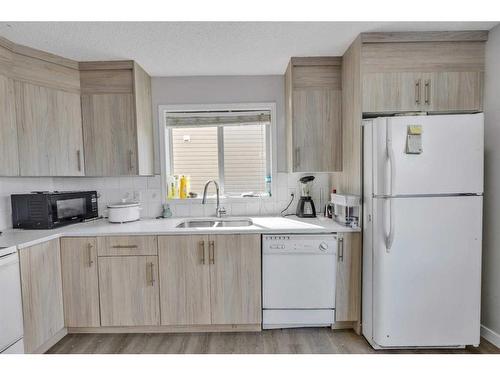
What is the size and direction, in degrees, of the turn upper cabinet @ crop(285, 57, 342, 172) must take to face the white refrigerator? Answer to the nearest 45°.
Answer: approximately 45° to its left

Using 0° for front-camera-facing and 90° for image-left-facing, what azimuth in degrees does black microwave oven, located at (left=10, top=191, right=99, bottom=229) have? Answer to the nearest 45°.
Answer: approximately 315°

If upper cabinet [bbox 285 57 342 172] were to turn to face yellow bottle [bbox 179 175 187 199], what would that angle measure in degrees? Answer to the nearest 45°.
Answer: approximately 90° to its right
